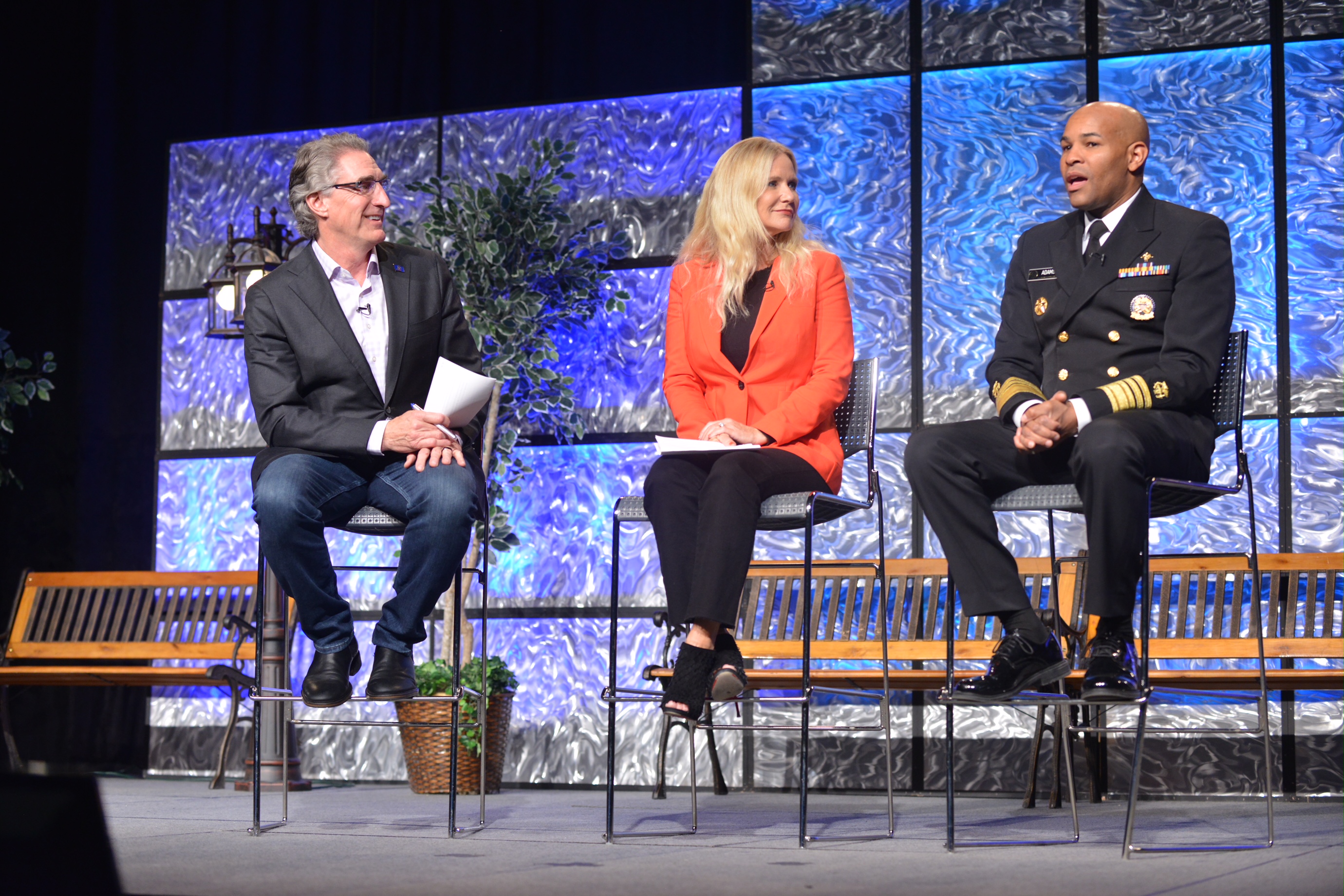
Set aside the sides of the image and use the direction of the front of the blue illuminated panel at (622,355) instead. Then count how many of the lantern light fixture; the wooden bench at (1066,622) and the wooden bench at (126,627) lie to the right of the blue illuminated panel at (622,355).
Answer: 2

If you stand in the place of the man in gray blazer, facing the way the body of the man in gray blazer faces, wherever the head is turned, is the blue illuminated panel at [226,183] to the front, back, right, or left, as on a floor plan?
back

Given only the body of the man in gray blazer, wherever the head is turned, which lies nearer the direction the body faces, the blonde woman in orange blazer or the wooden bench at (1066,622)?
the blonde woman in orange blazer

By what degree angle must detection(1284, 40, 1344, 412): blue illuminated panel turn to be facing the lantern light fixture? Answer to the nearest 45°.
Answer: approximately 90° to its right

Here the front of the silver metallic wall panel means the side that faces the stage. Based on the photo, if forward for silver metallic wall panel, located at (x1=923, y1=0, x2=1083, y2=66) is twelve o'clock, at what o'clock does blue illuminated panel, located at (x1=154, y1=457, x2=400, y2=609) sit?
The blue illuminated panel is roughly at 3 o'clock from the silver metallic wall panel.

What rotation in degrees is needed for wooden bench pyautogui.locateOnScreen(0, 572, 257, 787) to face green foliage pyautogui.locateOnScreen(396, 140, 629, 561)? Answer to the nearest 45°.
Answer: approximately 45° to its left

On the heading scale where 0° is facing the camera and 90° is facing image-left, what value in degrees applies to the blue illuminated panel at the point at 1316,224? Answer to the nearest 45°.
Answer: approximately 0°

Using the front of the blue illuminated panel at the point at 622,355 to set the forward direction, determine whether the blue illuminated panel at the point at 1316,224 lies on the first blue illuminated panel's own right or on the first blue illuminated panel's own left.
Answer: on the first blue illuminated panel's own left

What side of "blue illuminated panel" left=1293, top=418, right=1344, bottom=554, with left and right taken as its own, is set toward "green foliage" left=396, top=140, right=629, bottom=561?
right
